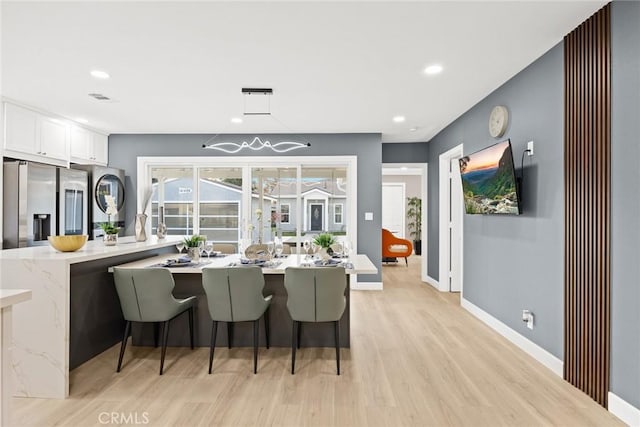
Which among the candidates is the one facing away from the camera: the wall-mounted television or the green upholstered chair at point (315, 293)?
the green upholstered chair

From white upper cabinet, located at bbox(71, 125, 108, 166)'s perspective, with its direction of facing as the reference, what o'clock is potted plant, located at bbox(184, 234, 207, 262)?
The potted plant is roughly at 1 o'clock from the white upper cabinet.

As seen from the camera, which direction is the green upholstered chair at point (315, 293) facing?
away from the camera

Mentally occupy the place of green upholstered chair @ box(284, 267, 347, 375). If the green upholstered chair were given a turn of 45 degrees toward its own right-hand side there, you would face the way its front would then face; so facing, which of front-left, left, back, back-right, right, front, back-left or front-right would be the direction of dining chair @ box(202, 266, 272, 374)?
back-left

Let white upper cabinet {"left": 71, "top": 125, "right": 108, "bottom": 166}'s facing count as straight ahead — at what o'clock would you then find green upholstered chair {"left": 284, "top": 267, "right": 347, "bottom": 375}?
The green upholstered chair is roughly at 1 o'clock from the white upper cabinet.

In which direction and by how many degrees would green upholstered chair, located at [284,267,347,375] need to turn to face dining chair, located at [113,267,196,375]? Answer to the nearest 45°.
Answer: approximately 90° to its left

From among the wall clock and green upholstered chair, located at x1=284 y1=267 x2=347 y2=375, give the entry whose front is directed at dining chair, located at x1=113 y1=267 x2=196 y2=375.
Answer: the wall clock

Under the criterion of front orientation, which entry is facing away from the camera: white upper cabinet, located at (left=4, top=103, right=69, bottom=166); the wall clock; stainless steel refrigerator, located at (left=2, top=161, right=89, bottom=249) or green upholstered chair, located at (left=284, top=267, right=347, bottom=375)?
the green upholstered chair

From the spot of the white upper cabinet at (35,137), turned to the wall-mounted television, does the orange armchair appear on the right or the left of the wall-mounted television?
left
